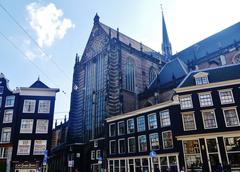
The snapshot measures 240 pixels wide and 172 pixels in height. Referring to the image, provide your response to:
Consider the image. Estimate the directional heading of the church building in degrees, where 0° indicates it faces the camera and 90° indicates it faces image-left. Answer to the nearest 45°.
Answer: approximately 45°
